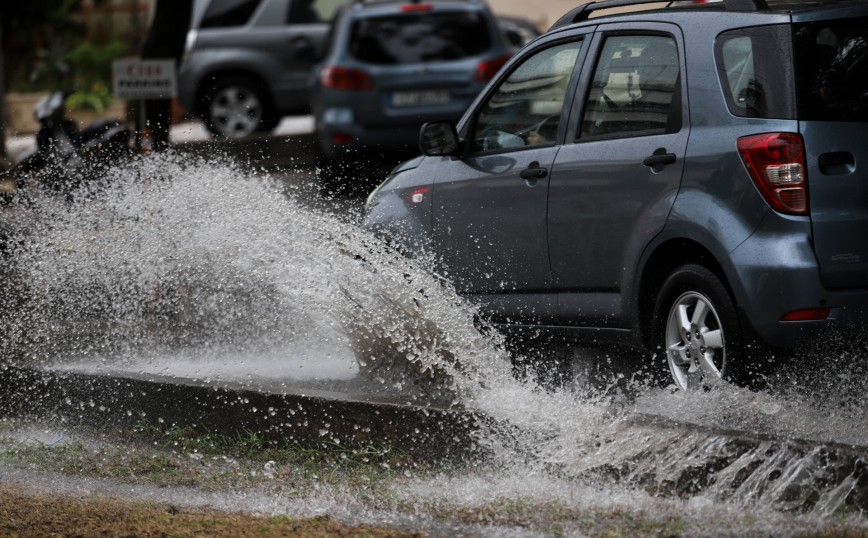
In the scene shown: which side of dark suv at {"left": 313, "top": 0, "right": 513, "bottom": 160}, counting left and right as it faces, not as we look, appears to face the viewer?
back

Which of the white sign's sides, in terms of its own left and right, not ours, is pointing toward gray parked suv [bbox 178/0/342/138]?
left

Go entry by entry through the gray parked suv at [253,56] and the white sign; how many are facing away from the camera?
0

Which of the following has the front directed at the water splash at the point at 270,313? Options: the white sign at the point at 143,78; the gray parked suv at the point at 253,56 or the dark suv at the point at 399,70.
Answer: the white sign

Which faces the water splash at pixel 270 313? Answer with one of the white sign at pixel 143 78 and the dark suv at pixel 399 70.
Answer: the white sign

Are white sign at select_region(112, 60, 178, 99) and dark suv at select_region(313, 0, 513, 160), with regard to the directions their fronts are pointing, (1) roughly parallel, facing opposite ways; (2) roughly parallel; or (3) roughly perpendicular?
roughly parallel, facing opposite ways

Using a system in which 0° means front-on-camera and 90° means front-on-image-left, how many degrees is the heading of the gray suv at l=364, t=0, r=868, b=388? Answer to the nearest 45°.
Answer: approximately 135°

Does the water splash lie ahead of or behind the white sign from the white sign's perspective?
ahead

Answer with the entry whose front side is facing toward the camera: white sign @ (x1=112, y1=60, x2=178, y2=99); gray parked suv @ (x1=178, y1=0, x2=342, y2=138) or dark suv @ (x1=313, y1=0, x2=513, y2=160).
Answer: the white sign

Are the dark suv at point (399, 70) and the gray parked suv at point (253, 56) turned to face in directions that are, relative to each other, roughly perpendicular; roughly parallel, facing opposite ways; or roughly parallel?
roughly perpendicular

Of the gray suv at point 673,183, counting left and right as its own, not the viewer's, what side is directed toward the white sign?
front
